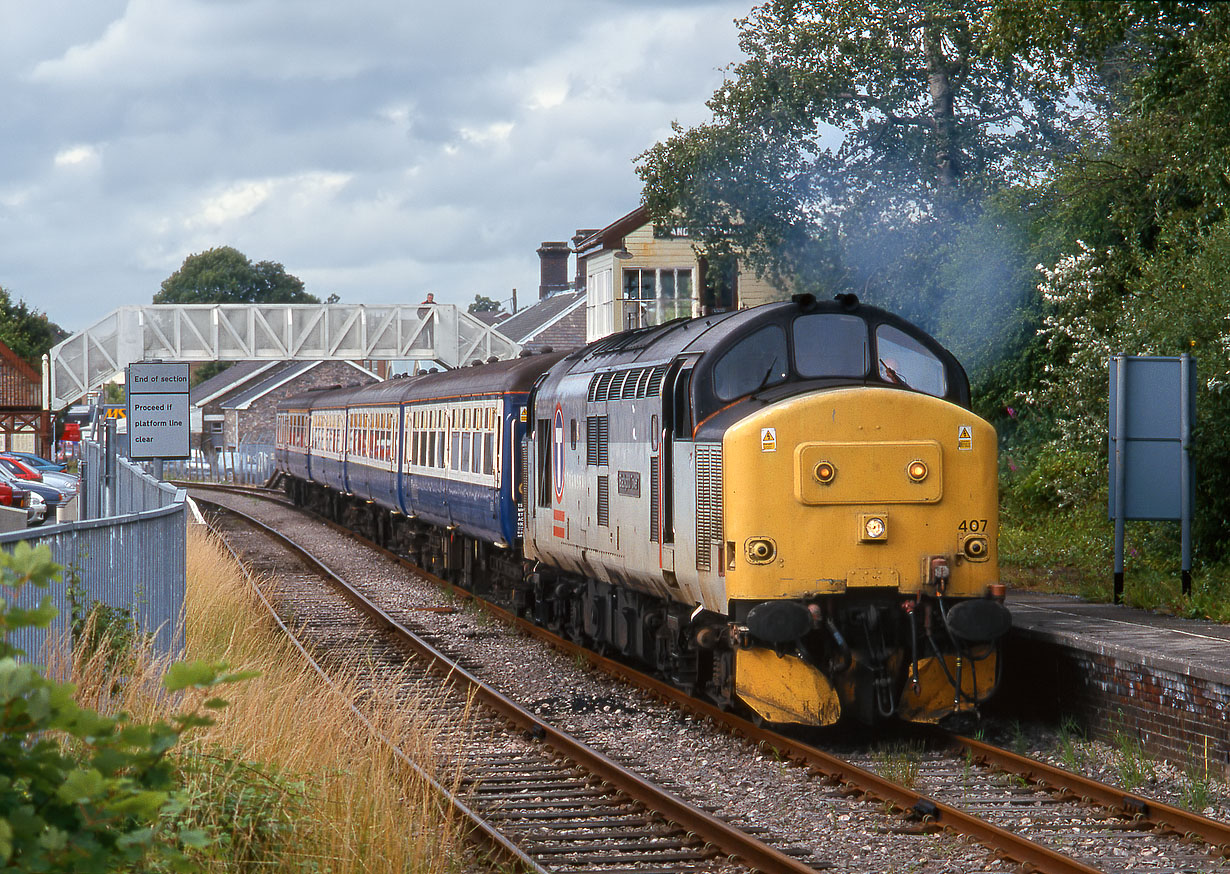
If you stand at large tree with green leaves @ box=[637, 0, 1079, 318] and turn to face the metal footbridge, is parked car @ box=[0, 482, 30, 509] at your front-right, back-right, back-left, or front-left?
front-left

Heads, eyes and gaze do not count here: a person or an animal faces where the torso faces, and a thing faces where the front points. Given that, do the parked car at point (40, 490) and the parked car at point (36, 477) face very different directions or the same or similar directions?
same or similar directions

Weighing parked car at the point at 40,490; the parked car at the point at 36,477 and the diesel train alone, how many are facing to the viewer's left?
0

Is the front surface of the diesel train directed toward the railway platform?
no

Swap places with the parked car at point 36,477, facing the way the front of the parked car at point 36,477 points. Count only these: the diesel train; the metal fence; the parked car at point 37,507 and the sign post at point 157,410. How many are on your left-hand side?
0

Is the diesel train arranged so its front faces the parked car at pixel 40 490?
no

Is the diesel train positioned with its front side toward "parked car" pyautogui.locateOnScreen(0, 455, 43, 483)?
no

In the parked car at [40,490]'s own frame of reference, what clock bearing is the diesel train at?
The diesel train is roughly at 1 o'clock from the parked car.

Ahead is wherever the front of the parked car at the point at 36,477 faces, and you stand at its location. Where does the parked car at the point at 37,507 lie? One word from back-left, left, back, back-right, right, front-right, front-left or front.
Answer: front-right

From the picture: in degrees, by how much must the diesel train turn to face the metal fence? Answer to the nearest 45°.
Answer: approximately 45° to its right

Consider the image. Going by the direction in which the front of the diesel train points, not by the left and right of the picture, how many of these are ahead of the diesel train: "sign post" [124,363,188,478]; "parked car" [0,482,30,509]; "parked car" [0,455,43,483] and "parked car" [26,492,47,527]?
0

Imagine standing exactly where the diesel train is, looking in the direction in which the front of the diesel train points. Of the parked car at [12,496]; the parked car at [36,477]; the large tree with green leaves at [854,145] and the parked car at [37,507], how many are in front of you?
0

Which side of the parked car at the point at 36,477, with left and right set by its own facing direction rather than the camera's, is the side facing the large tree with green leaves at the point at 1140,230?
front

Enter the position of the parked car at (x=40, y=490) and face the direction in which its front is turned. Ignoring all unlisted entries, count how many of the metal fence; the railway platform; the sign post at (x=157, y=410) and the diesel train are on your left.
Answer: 0

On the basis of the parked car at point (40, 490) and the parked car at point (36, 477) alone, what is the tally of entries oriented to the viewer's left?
0
